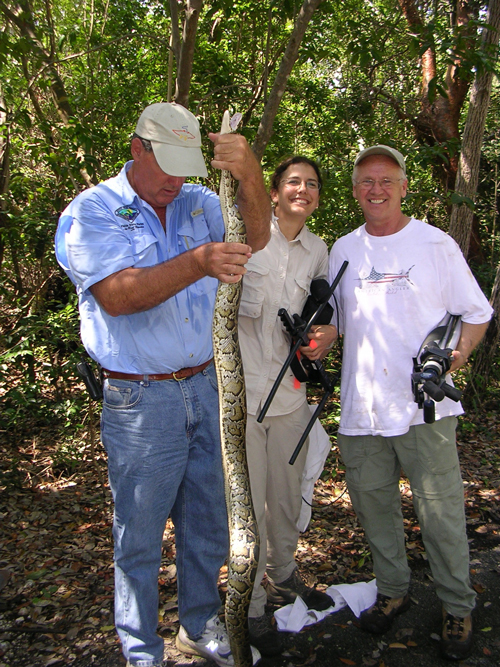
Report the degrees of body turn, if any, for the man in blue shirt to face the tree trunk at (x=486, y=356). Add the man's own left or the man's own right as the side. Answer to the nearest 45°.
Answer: approximately 90° to the man's own left

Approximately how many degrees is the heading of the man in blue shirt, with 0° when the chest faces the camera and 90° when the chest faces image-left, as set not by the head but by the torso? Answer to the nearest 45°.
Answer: approximately 315°

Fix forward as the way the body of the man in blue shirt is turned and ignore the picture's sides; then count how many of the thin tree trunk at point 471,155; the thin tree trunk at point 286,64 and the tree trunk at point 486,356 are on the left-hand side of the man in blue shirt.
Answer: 3

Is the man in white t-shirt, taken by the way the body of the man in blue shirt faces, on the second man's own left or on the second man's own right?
on the second man's own left

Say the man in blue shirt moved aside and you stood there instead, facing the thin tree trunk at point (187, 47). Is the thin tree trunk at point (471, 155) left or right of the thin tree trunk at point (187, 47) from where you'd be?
right

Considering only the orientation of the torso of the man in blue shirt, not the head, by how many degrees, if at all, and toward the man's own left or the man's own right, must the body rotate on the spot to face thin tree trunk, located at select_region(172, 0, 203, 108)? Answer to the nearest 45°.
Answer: approximately 135° to the man's own left

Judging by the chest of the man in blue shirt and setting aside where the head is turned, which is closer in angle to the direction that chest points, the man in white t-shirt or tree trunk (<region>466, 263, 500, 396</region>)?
the man in white t-shirt
